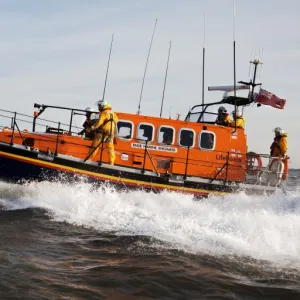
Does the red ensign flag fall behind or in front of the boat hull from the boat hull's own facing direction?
behind

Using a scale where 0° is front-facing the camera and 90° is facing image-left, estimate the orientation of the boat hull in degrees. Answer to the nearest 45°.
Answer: approximately 90°
